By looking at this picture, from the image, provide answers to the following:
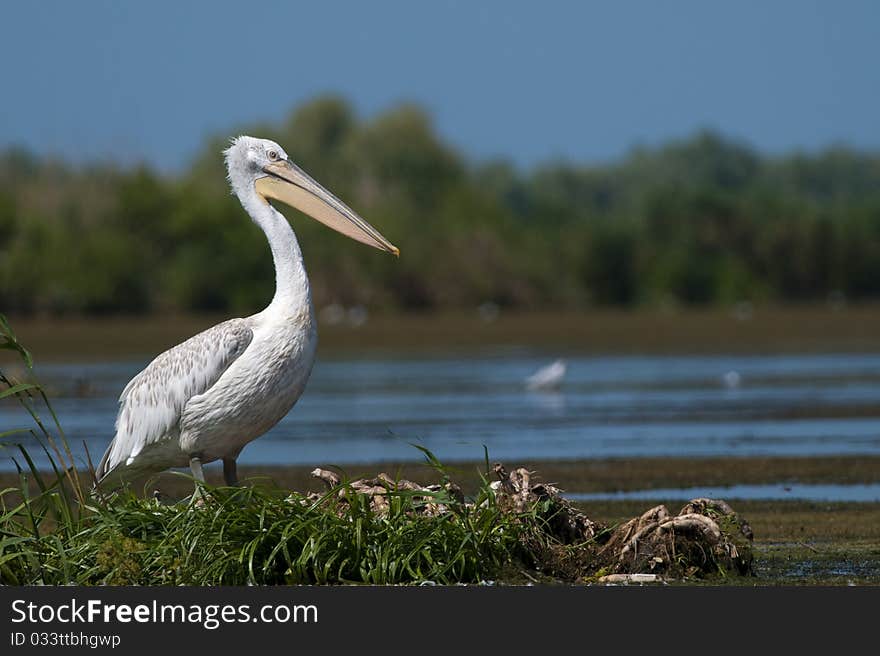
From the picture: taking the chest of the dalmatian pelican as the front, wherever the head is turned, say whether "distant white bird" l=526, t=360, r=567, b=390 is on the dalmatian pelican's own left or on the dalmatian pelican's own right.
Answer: on the dalmatian pelican's own left

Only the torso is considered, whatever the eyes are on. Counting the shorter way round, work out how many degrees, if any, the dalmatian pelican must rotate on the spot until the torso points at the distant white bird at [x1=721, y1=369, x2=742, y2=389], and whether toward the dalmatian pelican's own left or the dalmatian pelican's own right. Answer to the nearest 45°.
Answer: approximately 45° to the dalmatian pelican's own left

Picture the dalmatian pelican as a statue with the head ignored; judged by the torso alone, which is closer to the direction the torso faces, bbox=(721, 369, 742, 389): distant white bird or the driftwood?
the driftwood

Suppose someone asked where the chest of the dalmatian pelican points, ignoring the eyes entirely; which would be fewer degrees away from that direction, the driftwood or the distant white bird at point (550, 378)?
the driftwood

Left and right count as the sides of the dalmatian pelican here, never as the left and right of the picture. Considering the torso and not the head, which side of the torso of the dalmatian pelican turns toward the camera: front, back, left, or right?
right

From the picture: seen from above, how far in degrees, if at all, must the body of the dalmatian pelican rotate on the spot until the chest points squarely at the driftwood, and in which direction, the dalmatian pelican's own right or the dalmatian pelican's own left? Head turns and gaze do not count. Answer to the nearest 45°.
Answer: approximately 45° to the dalmatian pelican's own right
